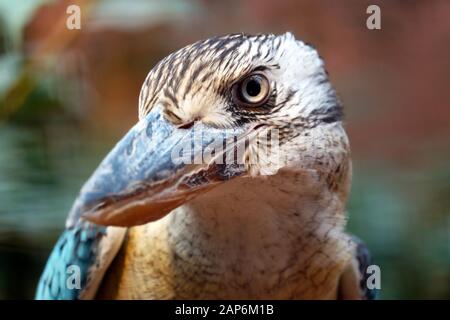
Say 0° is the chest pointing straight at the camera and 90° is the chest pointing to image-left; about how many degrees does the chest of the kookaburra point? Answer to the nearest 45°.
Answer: approximately 45°
